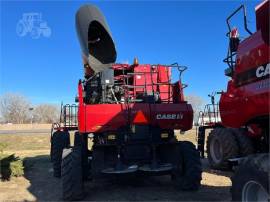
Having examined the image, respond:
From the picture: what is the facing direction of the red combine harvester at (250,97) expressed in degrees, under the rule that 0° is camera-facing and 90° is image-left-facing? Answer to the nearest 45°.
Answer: approximately 135°

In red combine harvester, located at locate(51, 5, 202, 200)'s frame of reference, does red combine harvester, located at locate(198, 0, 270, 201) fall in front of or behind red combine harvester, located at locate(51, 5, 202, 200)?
behind

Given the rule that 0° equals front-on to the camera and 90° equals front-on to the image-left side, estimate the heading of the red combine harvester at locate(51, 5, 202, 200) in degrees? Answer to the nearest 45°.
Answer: approximately 180°

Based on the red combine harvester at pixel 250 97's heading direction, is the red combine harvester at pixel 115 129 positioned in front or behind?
in front

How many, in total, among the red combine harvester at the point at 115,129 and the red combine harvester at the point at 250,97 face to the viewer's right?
0
